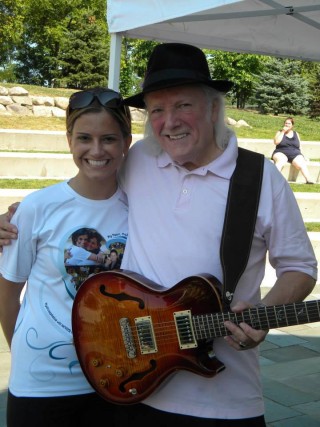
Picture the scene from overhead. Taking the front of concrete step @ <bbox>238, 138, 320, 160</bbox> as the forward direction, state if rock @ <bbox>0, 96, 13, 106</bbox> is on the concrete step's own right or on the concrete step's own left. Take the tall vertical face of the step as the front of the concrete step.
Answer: on the concrete step's own right

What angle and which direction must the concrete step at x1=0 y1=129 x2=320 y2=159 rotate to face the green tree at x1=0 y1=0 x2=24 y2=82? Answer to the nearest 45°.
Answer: approximately 180°

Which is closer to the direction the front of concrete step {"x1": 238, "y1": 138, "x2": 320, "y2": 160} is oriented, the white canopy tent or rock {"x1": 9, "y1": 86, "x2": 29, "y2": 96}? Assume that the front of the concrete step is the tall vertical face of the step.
the white canopy tent

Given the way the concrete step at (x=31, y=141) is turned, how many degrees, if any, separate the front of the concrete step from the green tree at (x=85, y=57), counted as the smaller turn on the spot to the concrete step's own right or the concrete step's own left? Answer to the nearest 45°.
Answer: approximately 180°

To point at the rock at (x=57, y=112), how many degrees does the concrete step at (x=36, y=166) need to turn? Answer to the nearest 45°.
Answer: approximately 180°

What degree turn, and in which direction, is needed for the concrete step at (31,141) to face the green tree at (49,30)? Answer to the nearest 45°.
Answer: approximately 180°

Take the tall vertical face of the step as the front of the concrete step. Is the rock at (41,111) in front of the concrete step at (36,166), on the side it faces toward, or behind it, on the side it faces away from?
behind

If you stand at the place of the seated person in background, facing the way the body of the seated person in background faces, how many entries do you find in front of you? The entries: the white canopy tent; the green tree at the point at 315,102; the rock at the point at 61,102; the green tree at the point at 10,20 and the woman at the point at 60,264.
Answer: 2

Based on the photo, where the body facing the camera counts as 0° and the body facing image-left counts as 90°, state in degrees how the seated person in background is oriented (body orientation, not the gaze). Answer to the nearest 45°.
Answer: approximately 0°

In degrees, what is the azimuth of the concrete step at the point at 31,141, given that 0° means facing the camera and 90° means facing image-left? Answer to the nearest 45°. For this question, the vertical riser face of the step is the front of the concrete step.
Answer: approximately 0°

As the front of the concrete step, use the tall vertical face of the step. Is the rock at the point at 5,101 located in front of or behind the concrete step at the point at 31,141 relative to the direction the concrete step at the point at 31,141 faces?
behind
